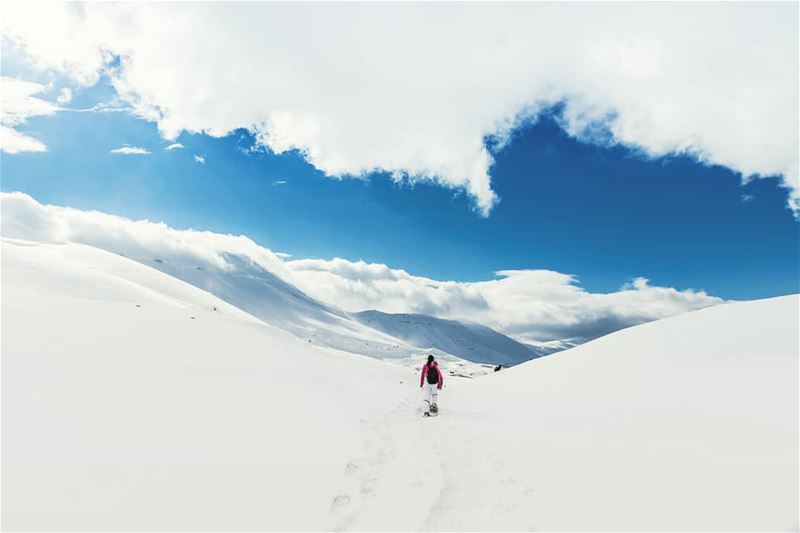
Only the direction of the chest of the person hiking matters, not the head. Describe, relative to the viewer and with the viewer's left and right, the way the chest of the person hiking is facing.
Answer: facing away from the viewer
